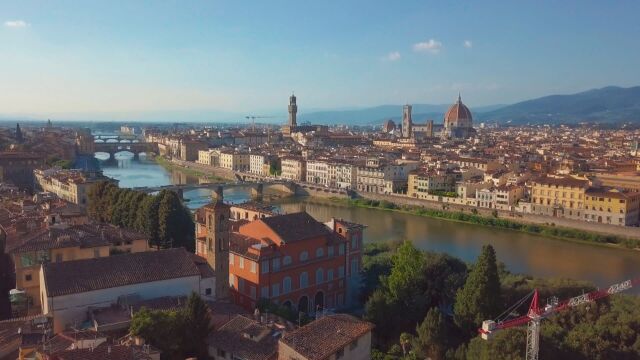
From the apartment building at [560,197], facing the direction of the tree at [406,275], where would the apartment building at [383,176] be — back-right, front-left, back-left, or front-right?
back-right

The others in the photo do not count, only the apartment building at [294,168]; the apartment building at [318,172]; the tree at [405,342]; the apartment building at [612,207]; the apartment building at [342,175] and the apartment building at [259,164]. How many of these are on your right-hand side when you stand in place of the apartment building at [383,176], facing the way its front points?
4

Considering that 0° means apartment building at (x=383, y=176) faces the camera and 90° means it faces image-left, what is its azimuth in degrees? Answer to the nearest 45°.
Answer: approximately 45°

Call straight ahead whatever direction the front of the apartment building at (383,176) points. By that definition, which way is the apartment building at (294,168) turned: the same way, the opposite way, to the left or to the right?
the same way

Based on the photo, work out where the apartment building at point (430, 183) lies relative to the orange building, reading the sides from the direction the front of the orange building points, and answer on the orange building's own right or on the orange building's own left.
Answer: on the orange building's own left

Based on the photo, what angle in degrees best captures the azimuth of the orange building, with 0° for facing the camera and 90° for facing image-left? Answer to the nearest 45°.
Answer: approximately 315°

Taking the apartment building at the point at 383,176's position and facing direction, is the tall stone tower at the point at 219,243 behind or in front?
in front

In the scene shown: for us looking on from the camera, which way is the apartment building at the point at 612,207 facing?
facing the viewer and to the left of the viewer

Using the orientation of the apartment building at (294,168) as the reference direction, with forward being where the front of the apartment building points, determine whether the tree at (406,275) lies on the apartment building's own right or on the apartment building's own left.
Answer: on the apartment building's own left

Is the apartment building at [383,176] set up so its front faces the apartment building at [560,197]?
no

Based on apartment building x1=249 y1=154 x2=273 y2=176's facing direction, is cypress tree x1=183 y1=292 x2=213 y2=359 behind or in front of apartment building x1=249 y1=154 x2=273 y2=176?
in front

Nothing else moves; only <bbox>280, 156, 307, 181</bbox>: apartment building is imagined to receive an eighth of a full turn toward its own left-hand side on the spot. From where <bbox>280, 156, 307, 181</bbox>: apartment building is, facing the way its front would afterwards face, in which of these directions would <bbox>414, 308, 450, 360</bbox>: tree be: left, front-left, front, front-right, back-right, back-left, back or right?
front

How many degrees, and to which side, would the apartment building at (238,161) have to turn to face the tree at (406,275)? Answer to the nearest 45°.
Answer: approximately 45° to its left
